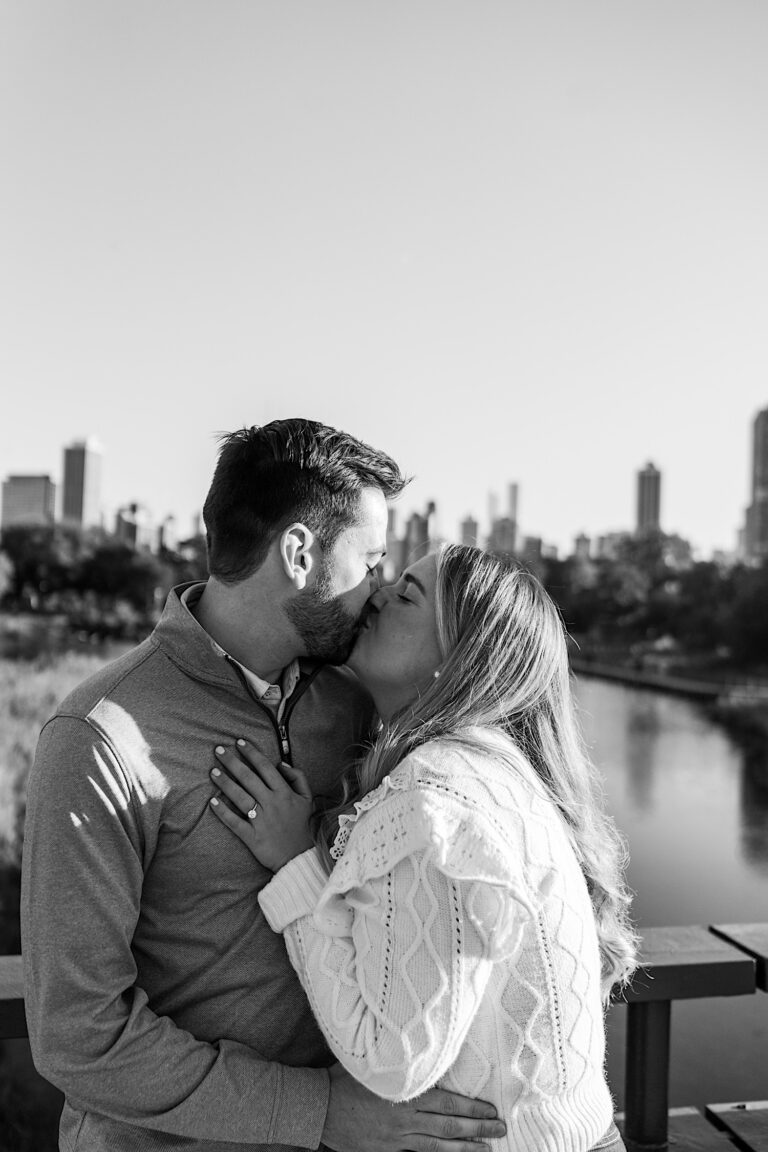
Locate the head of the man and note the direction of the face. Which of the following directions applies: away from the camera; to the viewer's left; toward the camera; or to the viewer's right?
to the viewer's right

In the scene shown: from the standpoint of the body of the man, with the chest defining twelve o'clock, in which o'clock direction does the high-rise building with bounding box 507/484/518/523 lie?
The high-rise building is roughly at 8 o'clock from the man.

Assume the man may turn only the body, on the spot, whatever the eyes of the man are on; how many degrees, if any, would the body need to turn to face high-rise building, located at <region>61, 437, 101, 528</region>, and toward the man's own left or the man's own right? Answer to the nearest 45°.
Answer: approximately 135° to the man's own left

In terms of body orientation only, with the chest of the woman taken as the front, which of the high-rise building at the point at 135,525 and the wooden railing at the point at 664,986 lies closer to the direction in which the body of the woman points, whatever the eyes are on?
the high-rise building

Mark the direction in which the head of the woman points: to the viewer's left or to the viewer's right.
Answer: to the viewer's left

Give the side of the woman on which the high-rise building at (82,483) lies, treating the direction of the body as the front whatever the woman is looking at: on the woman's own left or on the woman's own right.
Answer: on the woman's own right

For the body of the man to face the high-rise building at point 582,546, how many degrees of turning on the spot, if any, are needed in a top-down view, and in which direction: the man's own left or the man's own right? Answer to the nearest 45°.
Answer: approximately 135° to the man's own left

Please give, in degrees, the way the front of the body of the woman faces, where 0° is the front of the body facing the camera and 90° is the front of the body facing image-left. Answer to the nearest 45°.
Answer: approximately 90°

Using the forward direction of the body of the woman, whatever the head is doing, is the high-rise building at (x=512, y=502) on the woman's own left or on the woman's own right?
on the woman's own right

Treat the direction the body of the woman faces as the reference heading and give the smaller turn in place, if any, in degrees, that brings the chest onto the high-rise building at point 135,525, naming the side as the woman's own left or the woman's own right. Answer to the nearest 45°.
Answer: approximately 90° to the woman's own right

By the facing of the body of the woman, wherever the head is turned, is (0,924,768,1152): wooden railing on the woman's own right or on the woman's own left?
on the woman's own right

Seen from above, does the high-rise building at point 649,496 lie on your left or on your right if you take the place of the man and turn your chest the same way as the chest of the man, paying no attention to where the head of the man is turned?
on your left

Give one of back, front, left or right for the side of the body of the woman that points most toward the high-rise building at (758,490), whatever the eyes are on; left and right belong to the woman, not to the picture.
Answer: right
